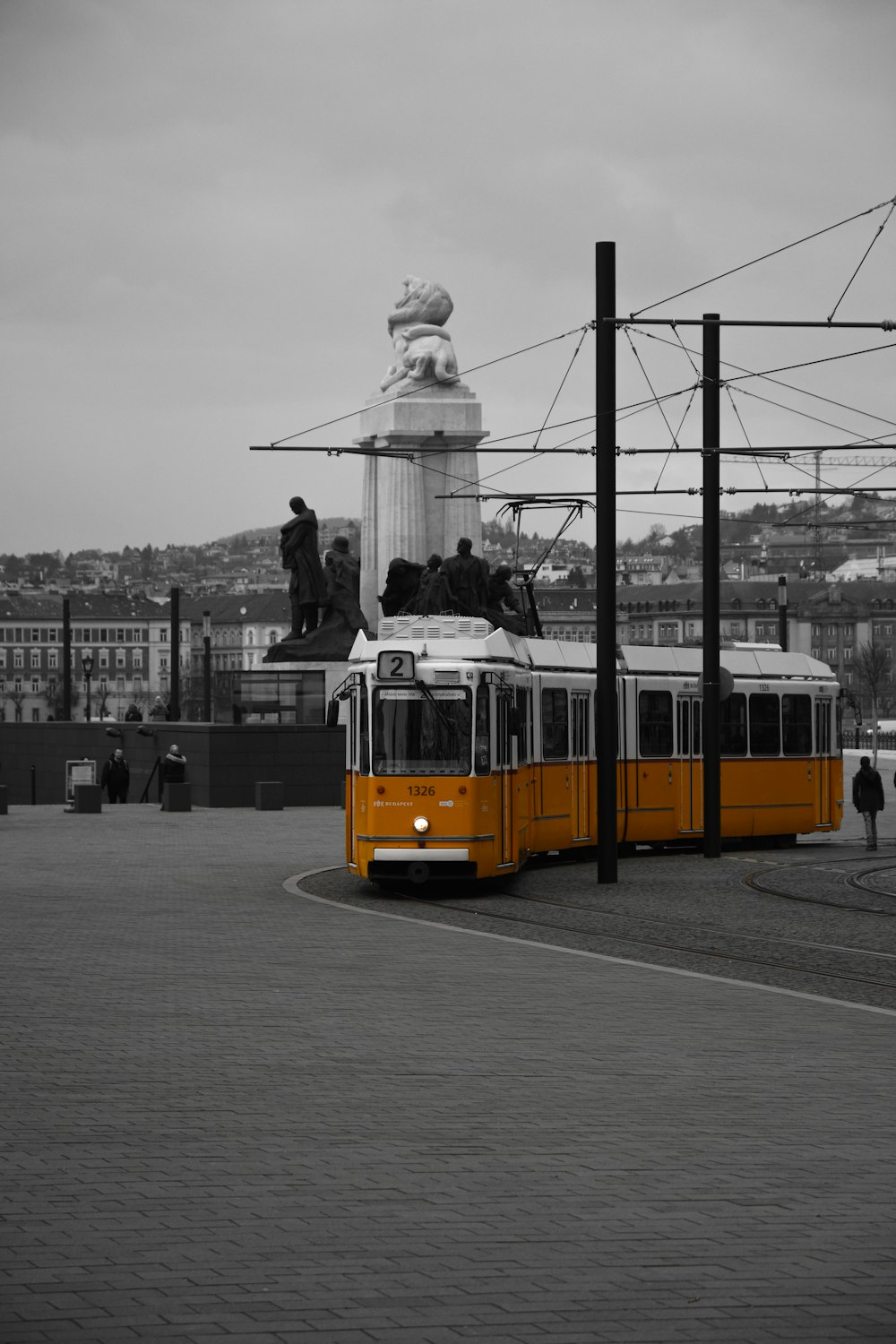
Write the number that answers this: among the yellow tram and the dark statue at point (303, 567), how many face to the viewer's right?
0

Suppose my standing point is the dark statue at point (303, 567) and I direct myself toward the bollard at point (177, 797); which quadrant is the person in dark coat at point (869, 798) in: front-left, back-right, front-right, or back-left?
front-left

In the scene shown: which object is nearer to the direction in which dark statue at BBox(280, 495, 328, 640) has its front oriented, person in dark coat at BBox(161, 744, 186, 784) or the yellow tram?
the person in dark coat

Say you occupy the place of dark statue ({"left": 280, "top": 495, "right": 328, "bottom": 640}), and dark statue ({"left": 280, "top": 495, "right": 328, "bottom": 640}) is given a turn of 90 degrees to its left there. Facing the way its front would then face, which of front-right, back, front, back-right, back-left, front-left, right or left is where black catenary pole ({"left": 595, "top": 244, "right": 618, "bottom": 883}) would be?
front

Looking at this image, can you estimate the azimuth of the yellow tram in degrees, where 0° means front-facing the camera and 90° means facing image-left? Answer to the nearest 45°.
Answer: approximately 45°

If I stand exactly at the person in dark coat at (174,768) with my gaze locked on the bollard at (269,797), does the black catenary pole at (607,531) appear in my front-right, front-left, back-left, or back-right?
front-right

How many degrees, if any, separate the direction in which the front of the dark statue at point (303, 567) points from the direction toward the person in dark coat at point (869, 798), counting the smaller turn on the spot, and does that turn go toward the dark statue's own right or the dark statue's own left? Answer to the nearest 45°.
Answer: approximately 135° to the dark statue's own left

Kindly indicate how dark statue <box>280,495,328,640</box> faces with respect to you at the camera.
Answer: facing to the left of the viewer
